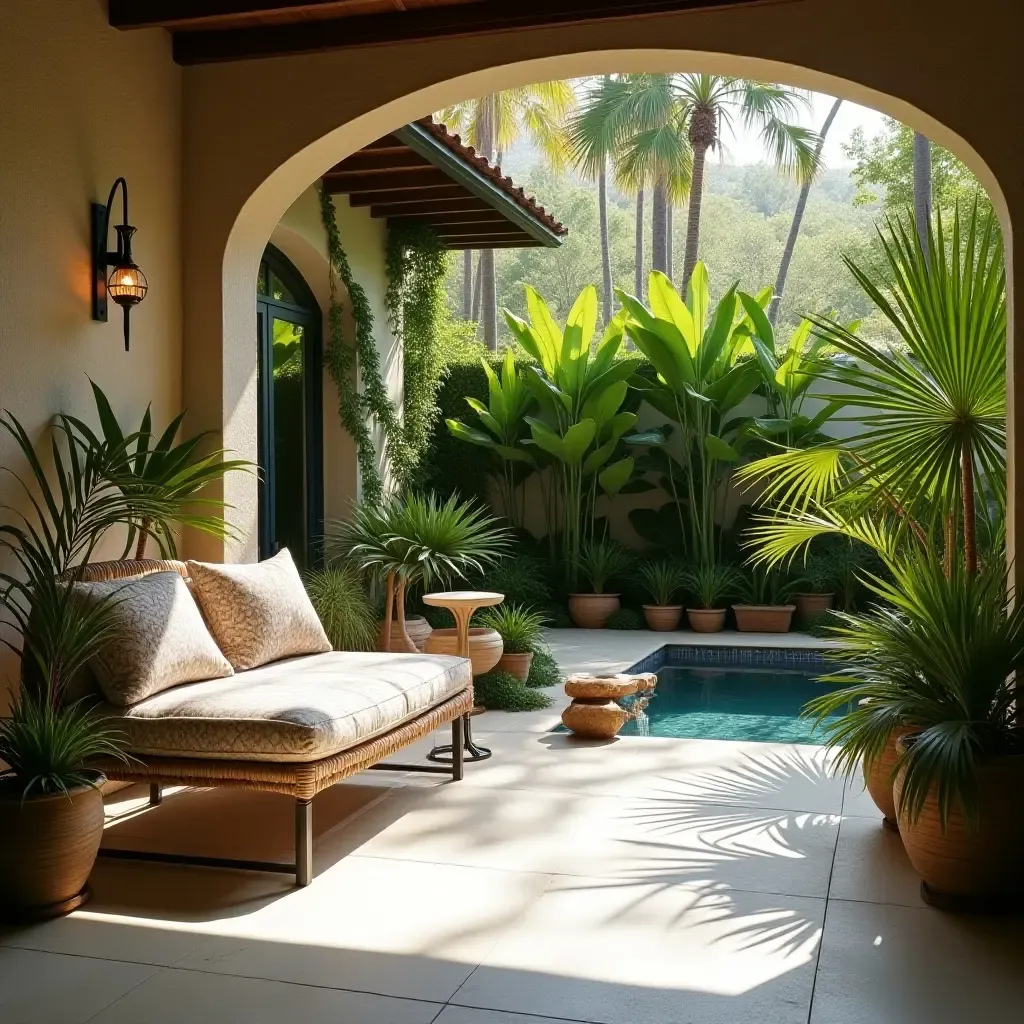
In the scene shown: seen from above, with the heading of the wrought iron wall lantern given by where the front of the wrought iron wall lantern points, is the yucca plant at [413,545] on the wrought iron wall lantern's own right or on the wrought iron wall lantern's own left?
on the wrought iron wall lantern's own left

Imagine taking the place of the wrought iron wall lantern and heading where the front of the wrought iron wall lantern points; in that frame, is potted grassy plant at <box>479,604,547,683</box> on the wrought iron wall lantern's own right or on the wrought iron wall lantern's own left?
on the wrought iron wall lantern's own left

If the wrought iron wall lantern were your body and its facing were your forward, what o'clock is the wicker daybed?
The wicker daybed is roughly at 1 o'clock from the wrought iron wall lantern.

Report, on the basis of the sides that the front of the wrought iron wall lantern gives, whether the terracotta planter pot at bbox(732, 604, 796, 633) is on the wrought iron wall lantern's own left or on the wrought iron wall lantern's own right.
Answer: on the wrought iron wall lantern's own left

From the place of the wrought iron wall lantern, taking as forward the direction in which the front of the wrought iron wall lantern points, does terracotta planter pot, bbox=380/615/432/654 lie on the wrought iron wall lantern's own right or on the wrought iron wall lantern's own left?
on the wrought iron wall lantern's own left

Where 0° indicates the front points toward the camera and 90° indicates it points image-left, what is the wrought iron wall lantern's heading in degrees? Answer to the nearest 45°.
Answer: approximately 315°

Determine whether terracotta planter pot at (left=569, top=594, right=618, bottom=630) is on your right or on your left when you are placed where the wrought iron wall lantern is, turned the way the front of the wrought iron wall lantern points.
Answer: on your left

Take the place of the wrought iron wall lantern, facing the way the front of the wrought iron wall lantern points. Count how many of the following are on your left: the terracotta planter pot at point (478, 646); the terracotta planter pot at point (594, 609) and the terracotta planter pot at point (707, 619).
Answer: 3

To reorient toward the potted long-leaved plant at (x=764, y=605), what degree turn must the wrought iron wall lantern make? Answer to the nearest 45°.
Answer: approximately 90° to its left
